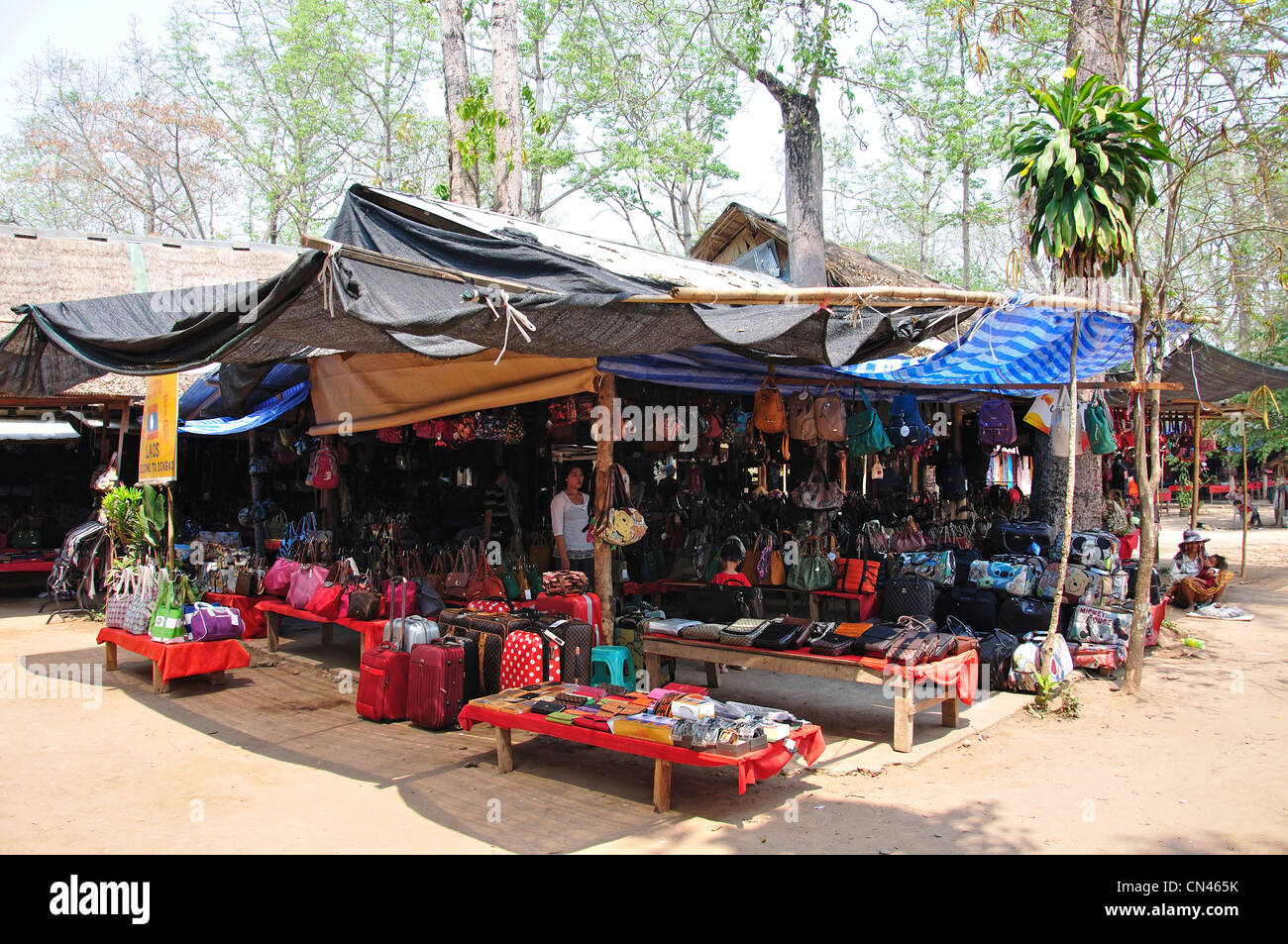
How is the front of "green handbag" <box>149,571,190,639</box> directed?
toward the camera

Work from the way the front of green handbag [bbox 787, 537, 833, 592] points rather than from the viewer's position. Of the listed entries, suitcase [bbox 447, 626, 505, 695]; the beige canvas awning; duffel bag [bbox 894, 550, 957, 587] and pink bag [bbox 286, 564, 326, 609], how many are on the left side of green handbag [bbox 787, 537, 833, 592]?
1

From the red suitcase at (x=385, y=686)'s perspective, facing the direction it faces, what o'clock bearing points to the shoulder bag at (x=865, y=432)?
The shoulder bag is roughly at 7 o'clock from the red suitcase.

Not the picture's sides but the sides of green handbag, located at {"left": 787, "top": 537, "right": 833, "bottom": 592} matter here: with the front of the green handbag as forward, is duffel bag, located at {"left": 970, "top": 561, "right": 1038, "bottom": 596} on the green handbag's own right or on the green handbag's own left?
on the green handbag's own left

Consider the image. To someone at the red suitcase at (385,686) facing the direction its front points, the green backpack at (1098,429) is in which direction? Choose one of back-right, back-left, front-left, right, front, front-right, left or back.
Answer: back-left

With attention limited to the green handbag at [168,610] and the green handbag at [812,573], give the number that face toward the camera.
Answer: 2

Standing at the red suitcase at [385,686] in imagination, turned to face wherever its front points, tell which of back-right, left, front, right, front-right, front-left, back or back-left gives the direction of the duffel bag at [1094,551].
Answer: back-left

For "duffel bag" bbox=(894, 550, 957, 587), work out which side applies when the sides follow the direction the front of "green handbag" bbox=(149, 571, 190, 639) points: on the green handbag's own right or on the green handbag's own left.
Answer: on the green handbag's own left

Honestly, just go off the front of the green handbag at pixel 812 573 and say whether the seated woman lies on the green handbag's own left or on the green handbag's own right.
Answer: on the green handbag's own left

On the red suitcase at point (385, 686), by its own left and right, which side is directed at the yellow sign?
right

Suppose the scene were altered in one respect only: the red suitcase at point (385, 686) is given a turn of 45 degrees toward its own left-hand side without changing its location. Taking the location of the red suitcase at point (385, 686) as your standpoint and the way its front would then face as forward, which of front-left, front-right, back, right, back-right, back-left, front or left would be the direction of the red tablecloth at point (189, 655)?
back-right

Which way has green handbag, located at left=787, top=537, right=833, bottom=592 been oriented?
toward the camera

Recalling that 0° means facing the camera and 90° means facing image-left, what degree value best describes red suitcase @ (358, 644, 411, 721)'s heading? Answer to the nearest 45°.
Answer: approximately 45°

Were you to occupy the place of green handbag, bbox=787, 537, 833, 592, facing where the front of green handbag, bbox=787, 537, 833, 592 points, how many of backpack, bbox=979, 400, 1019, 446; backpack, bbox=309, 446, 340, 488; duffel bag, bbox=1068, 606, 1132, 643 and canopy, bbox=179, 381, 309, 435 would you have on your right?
2

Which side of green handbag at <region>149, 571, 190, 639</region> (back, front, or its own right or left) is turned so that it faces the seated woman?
left
